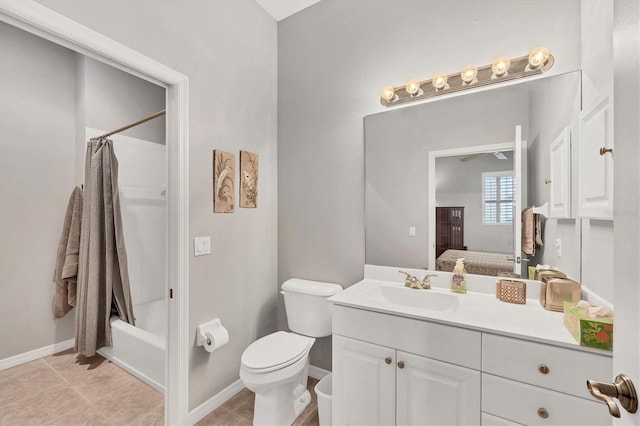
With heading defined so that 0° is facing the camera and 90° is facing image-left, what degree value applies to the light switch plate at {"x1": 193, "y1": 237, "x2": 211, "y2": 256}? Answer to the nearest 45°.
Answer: approximately 315°

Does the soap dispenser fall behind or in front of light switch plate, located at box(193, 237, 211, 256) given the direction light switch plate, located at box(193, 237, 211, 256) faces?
in front

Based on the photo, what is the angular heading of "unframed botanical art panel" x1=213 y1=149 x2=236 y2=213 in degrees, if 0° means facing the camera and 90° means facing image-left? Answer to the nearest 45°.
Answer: approximately 315°

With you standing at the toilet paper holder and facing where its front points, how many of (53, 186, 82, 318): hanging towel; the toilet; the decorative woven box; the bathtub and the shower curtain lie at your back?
3

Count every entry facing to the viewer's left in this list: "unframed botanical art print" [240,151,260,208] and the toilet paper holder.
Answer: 0

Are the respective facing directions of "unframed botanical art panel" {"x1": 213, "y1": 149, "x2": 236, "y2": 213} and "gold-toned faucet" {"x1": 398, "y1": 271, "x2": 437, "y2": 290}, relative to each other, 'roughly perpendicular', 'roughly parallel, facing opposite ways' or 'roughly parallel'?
roughly perpendicular
